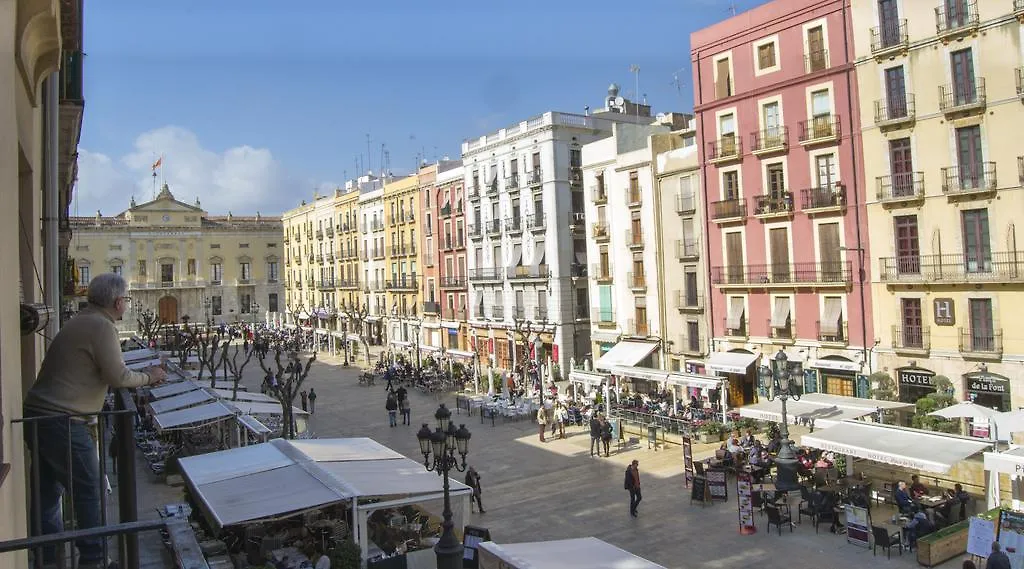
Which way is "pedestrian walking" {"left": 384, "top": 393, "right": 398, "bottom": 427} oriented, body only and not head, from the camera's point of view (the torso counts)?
away from the camera

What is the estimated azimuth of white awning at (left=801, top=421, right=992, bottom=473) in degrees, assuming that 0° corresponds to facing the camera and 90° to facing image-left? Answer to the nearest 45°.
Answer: approximately 45°

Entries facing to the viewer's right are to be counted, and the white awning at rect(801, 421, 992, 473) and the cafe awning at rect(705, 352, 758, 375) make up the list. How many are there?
0

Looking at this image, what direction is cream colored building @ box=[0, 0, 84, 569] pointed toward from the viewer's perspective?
to the viewer's right

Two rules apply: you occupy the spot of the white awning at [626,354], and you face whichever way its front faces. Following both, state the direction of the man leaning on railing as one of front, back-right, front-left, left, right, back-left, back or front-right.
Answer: front-left

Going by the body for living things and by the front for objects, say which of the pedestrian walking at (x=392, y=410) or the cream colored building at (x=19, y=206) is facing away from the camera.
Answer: the pedestrian walking

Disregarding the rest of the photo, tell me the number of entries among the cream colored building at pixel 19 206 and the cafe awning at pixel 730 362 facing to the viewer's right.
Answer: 1

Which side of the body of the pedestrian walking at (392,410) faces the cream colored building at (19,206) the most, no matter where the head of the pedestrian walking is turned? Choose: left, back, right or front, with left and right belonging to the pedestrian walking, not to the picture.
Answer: back

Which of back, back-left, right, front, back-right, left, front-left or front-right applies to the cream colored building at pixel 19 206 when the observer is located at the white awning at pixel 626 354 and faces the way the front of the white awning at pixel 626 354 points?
front-left

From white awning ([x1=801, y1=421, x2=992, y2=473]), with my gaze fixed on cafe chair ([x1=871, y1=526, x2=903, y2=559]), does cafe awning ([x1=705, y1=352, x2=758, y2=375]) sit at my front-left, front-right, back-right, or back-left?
back-right

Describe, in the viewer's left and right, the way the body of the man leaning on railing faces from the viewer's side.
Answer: facing away from the viewer and to the right of the viewer

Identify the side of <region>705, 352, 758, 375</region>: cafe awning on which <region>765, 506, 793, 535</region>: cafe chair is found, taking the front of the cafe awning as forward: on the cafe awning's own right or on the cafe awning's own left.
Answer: on the cafe awning's own left
